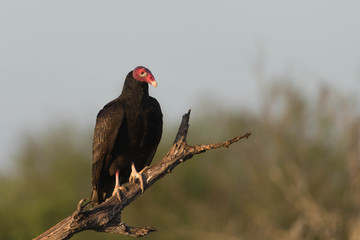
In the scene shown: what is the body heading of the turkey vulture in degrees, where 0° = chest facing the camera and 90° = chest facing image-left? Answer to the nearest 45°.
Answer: approximately 315°
